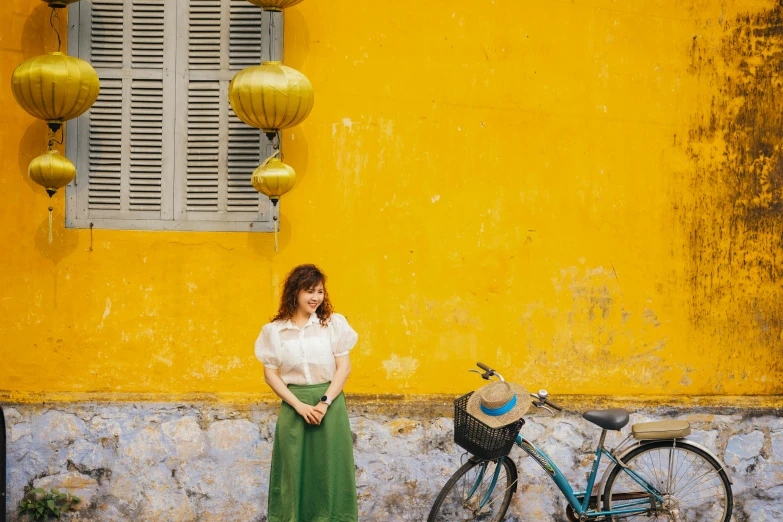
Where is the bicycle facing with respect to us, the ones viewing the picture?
facing to the left of the viewer

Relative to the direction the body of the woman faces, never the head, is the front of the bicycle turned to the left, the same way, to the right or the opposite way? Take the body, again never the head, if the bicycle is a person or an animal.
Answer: to the right

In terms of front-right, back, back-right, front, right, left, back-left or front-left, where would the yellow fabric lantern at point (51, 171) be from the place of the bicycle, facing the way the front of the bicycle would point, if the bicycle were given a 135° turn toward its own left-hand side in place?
back-right

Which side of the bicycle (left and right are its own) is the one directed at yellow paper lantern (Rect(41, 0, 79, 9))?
front

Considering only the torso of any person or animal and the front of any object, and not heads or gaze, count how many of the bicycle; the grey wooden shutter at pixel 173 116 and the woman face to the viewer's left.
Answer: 1

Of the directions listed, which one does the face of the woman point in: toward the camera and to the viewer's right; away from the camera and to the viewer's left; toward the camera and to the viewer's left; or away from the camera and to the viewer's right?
toward the camera and to the viewer's right

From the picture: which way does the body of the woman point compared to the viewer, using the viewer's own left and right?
facing the viewer

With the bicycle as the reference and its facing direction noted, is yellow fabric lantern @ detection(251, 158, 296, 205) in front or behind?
in front

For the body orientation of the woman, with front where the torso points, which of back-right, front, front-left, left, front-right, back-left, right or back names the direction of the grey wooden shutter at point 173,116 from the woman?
back-right

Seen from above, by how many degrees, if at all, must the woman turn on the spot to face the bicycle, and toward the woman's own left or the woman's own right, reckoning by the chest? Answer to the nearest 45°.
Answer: approximately 90° to the woman's own left
